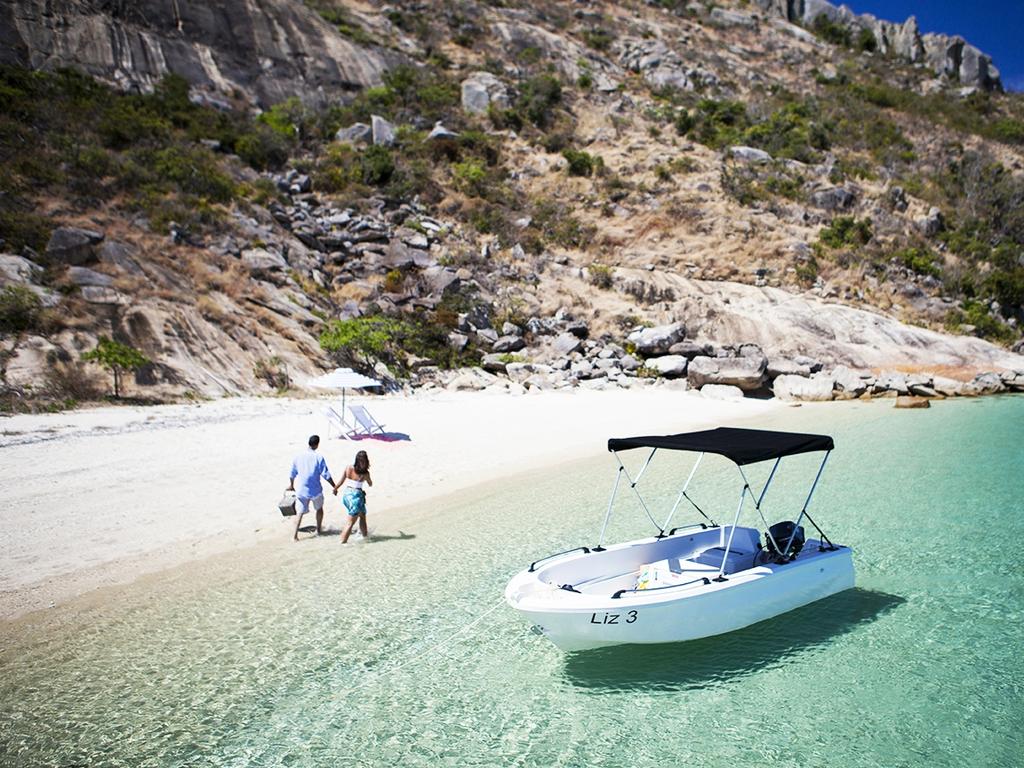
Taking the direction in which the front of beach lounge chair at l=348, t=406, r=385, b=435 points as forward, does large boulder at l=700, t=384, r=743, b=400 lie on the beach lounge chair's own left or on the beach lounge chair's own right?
on the beach lounge chair's own left

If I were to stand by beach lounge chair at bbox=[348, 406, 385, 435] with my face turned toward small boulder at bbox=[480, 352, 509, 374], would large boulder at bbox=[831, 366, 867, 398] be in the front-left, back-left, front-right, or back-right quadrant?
front-right

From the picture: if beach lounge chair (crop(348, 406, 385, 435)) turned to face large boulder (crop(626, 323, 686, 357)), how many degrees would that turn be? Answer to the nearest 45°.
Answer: approximately 90° to its left

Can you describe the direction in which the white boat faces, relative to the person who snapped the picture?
facing the viewer and to the left of the viewer

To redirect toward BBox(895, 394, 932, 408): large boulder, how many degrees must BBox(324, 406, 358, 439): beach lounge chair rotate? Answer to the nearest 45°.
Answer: approximately 45° to its left

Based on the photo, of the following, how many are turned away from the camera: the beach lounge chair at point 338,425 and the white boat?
0

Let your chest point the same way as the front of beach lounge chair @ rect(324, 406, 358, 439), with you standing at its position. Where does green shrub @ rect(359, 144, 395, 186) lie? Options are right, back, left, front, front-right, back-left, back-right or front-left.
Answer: back-left

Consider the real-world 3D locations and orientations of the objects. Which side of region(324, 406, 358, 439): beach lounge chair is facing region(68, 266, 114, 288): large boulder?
back

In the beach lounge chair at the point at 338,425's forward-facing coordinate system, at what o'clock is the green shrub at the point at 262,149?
The green shrub is roughly at 7 o'clock from the beach lounge chair.

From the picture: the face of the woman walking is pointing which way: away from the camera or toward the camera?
away from the camera

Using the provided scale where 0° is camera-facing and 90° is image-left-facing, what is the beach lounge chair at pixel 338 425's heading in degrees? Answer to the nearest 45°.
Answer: approximately 315°

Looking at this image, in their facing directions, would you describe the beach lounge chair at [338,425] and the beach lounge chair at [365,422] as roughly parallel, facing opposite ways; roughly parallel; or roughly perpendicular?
roughly parallel

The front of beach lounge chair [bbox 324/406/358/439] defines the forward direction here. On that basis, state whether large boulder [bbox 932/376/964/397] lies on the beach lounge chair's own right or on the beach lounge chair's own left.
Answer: on the beach lounge chair's own left

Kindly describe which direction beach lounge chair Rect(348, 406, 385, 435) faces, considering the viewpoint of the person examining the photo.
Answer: facing the viewer and to the right of the viewer

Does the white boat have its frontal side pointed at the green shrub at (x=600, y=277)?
no

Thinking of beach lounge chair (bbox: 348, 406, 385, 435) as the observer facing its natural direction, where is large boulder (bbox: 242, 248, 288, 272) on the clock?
The large boulder is roughly at 7 o'clock from the beach lounge chair.

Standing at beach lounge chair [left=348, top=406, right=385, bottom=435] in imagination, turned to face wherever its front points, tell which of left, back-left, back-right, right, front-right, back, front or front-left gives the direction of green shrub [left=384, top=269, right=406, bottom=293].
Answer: back-left

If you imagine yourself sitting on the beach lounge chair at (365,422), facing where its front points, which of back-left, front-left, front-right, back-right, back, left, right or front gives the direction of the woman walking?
front-right

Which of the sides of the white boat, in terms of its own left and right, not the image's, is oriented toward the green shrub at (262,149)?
right

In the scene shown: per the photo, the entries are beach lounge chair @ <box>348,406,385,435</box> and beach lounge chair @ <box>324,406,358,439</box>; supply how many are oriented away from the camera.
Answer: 0
